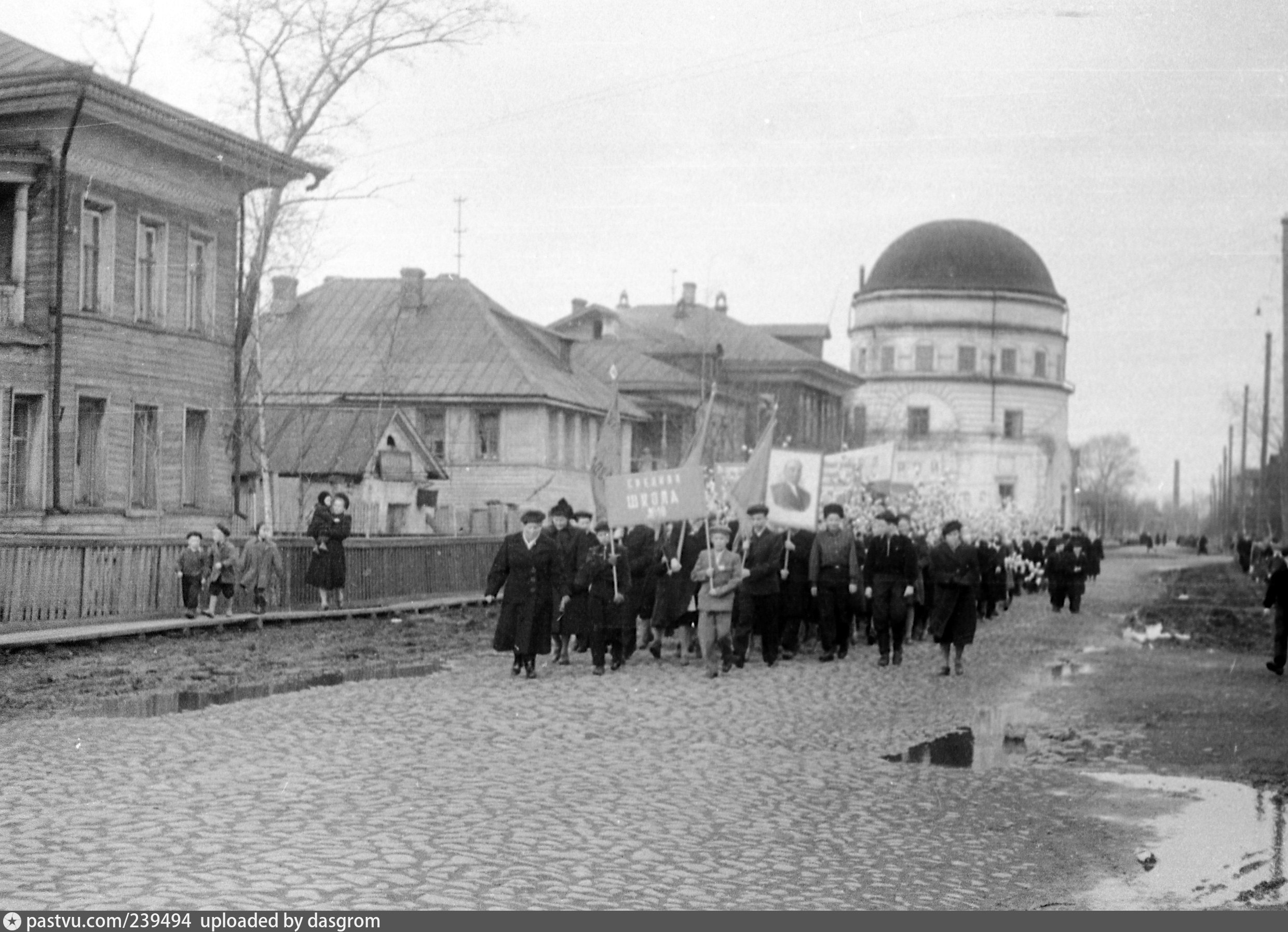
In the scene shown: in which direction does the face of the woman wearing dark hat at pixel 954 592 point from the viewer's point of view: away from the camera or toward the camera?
toward the camera

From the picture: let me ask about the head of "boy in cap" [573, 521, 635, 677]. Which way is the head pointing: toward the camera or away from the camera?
toward the camera

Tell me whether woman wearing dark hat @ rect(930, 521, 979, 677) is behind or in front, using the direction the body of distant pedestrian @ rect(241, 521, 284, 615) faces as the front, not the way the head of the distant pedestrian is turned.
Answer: in front

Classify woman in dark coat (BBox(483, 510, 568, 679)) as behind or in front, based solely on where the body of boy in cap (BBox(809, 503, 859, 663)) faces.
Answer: in front

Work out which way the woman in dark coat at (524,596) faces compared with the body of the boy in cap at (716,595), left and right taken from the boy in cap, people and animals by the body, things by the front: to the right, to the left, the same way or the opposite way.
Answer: the same way

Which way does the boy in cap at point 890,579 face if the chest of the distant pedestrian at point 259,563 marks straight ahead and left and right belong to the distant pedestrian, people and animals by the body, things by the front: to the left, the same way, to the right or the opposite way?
the same way

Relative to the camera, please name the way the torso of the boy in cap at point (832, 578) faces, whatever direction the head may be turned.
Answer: toward the camera

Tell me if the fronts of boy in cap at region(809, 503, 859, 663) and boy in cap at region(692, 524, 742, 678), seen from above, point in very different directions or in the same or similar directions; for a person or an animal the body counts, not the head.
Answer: same or similar directions

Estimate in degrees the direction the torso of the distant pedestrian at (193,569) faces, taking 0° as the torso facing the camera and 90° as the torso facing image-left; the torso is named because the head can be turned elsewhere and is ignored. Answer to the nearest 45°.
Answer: approximately 0°

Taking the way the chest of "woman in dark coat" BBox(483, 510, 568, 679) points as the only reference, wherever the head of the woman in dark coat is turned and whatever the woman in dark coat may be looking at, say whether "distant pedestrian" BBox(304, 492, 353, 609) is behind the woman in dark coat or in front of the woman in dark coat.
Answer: behind

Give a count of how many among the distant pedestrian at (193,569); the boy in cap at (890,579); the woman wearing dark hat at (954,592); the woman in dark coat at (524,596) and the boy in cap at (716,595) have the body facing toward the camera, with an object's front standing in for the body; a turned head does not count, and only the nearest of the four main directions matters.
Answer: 5

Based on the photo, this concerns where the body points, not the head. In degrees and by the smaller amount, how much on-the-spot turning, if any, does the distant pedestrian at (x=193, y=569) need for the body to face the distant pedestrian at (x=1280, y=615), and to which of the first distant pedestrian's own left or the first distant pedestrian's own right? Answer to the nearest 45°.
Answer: approximately 45° to the first distant pedestrian's own left

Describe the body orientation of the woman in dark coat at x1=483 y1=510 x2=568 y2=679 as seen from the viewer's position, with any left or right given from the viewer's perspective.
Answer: facing the viewer

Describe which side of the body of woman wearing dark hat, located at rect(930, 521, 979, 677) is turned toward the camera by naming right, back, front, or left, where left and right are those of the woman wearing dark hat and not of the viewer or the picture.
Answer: front

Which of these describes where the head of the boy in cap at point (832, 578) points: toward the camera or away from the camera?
toward the camera

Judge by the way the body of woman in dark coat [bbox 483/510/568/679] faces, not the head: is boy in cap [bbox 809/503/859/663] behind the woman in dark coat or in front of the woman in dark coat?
behind

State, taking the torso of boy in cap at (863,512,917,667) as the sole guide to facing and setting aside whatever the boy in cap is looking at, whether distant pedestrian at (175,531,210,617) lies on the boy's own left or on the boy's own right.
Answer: on the boy's own right
